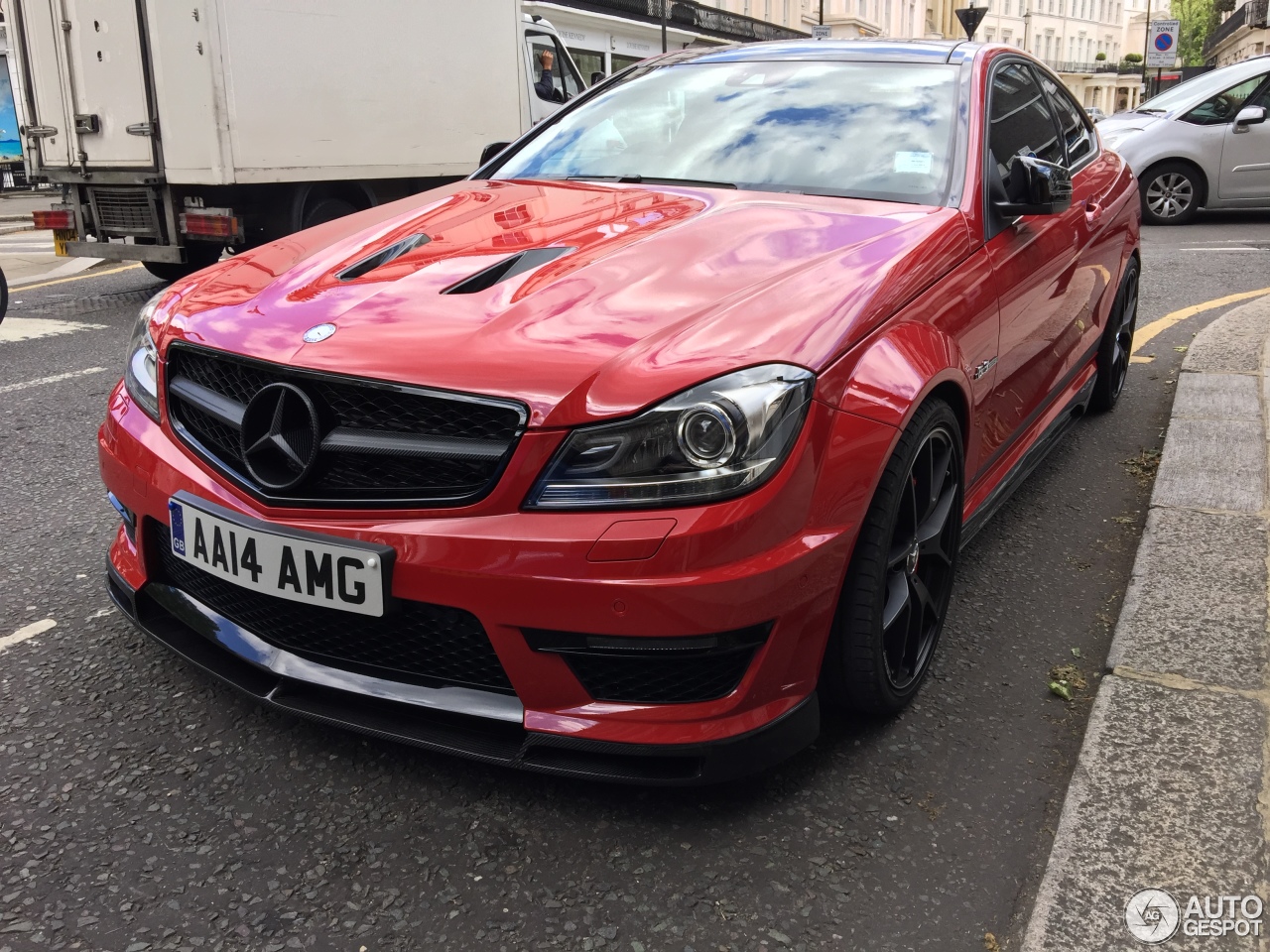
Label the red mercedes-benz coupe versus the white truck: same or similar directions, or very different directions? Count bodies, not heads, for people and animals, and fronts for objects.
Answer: very different directions

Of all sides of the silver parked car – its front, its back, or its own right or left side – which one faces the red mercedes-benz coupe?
left

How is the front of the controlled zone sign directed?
toward the camera

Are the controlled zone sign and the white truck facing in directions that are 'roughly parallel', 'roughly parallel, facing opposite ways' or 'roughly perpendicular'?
roughly parallel, facing opposite ways

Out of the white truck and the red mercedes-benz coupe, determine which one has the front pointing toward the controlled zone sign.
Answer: the white truck

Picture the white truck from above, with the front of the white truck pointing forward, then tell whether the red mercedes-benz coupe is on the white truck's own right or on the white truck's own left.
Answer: on the white truck's own right

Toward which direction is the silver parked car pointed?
to the viewer's left

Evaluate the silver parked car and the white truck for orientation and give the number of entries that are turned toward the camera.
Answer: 0

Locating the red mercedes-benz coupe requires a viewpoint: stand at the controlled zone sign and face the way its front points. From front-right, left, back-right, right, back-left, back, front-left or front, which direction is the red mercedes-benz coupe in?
front

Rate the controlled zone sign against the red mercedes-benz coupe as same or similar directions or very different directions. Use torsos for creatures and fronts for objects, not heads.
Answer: same or similar directions

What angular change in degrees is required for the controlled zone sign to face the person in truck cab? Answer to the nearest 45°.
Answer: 0° — it already faces them

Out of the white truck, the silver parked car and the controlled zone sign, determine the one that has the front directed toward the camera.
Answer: the controlled zone sign

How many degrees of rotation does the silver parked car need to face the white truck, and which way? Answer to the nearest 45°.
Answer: approximately 45° to its left

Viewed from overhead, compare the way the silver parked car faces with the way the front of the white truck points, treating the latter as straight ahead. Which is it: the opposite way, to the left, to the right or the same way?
the opposite way
